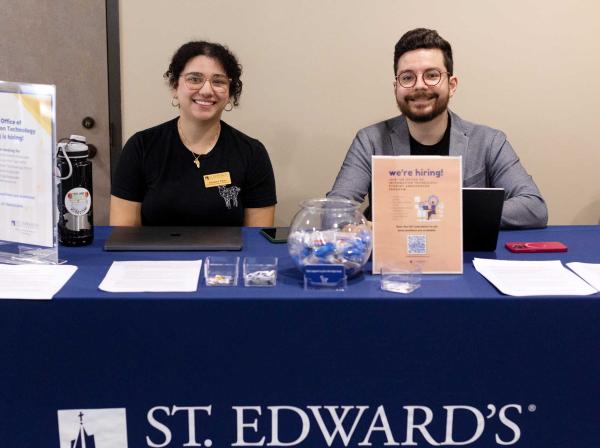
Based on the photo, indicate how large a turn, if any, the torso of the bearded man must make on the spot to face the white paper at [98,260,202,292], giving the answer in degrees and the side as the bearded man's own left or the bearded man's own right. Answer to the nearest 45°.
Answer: approximately 45° to the bearded man's own right

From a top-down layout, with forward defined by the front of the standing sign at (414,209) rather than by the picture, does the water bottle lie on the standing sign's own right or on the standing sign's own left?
on the standing sign's own right

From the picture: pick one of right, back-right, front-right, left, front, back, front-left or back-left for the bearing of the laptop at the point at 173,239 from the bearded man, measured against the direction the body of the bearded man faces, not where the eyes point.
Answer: front-right

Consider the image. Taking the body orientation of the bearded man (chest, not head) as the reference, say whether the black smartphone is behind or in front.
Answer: in front

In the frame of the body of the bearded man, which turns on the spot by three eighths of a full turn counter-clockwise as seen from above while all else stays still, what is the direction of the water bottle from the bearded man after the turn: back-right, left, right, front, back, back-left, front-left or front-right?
back

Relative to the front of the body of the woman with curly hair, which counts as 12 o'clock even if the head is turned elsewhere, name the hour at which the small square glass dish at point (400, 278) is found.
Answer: The small square glass dish is roughly at 11 o'clock from the woman with curly hair.

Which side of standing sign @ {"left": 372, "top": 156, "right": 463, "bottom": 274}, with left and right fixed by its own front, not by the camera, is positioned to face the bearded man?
back

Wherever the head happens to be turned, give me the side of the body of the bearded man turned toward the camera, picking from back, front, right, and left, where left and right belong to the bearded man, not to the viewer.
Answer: front
